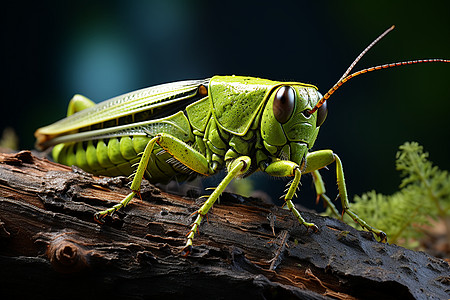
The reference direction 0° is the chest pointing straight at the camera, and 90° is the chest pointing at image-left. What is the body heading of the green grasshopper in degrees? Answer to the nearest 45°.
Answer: approximately 315°
